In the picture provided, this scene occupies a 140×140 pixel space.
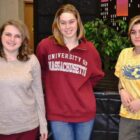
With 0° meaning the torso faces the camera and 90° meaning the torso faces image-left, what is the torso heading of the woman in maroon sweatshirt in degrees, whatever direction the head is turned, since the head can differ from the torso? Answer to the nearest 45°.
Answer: approximately 0°

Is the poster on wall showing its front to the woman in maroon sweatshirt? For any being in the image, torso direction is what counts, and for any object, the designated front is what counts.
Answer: yes

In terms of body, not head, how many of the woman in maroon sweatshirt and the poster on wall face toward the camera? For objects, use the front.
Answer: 2

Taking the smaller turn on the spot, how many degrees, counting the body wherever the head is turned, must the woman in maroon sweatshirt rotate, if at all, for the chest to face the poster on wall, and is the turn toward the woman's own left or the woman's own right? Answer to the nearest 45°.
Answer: approximately 180°
